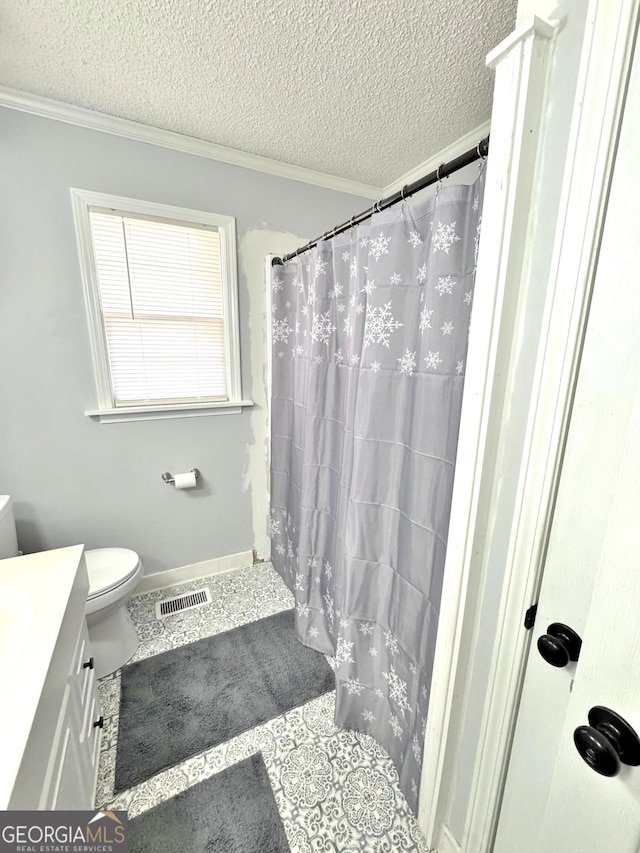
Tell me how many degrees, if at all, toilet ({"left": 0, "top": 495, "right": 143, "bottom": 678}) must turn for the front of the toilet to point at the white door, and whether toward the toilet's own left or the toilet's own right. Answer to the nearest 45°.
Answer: approximately 90° to the toilet's own right

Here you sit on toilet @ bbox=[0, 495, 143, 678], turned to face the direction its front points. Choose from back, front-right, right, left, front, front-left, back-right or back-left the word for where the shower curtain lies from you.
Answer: front-right

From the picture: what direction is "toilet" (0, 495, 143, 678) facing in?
to the viewer's right

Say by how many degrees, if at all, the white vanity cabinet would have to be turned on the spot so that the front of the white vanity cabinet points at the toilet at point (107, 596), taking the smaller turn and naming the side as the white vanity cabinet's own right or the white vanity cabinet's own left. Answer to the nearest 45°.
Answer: approximately 90° to the white vanity cabinet's own left

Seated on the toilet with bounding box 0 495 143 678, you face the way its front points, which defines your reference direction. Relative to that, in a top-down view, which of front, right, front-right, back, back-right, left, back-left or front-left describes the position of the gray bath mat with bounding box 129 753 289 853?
right

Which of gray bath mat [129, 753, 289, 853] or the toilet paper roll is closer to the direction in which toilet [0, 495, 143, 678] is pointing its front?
the toilet paper roll

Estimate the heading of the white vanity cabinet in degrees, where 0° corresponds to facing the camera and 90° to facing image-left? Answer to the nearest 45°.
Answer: approximately 270°

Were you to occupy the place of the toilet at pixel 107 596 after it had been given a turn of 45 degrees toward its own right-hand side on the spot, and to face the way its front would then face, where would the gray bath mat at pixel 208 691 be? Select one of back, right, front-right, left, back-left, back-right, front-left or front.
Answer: front

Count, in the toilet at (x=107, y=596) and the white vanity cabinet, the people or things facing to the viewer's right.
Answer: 2

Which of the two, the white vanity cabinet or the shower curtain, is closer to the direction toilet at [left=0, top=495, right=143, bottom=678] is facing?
the shower curtain
